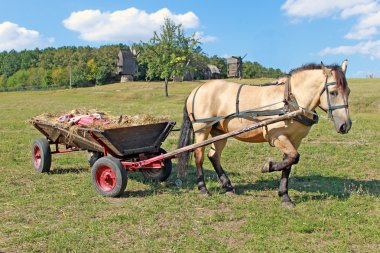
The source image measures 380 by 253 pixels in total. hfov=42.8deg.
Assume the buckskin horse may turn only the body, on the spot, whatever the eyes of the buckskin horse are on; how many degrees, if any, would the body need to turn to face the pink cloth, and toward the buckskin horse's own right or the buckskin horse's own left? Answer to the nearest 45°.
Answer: approximately 180°

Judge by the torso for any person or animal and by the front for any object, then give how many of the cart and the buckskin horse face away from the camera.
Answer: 0

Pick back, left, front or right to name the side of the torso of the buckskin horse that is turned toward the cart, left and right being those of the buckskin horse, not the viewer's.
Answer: back

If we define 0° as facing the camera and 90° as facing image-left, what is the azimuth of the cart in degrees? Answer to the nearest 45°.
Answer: approximately 315°

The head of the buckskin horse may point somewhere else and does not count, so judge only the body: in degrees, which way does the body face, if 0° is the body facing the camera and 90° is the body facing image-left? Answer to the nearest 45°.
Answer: approximately 270°

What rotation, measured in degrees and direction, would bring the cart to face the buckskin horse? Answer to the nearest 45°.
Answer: approximately 45° to its left
